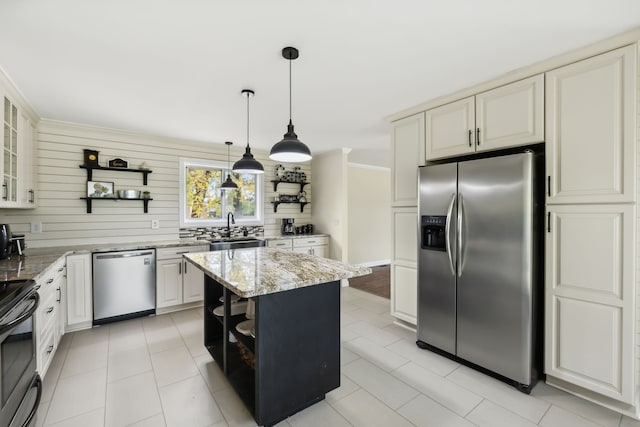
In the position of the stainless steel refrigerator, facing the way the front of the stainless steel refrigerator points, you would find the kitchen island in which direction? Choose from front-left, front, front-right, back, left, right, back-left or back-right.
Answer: front

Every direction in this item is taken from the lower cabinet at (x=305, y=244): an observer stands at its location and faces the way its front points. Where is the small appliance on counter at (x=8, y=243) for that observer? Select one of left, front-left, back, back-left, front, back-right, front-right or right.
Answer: right

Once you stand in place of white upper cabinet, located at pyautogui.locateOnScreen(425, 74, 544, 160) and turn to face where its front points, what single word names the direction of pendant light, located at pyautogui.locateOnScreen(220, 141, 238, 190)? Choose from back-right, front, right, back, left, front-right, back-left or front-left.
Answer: front-right

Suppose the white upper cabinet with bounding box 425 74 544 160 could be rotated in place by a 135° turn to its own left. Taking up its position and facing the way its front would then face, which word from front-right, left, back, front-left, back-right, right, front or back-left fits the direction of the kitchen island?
back-right

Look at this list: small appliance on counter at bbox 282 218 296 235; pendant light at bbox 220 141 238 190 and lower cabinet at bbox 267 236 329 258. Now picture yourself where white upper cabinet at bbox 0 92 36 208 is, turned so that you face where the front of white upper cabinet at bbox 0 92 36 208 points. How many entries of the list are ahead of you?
3

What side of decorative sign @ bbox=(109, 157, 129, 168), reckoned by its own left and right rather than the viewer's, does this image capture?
front

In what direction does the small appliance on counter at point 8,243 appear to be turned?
to the viewer's right

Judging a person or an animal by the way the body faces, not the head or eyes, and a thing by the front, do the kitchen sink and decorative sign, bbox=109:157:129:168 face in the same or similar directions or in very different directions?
same or similar directions

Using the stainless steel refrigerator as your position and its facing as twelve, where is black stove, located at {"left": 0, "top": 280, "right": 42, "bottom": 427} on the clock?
The black stove is roughly at 12 o'clock from the stainless steel refrigerator.

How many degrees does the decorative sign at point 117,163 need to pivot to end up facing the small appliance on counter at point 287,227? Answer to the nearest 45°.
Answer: approximately 90° to its left

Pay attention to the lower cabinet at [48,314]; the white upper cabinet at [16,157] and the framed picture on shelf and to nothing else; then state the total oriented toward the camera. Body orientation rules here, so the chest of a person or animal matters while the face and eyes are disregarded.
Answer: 1

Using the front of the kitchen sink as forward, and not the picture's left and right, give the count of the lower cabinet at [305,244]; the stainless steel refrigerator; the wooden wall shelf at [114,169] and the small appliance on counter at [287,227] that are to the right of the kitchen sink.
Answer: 1

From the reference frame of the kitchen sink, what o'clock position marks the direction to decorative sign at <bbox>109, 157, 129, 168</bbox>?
The decorative sign is roughly at 3 o'clock from the kitchen sink.

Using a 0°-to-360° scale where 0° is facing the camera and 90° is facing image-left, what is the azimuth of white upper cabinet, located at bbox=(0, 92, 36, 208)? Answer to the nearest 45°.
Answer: approximately 270°

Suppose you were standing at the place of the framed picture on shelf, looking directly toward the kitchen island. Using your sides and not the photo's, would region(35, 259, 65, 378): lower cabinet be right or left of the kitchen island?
right

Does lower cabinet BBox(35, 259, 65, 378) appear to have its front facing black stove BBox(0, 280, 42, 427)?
no

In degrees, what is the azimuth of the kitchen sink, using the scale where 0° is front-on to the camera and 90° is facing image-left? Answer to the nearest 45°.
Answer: approximately 0°

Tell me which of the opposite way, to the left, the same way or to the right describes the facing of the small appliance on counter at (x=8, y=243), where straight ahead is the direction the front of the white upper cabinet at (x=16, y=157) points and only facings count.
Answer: the same way

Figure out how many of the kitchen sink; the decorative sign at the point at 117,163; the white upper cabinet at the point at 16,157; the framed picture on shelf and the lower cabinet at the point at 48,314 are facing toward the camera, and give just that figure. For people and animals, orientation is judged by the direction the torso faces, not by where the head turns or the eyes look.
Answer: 3

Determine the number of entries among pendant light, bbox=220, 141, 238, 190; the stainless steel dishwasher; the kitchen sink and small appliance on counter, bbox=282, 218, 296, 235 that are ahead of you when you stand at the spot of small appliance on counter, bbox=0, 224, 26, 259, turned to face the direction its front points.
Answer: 4
